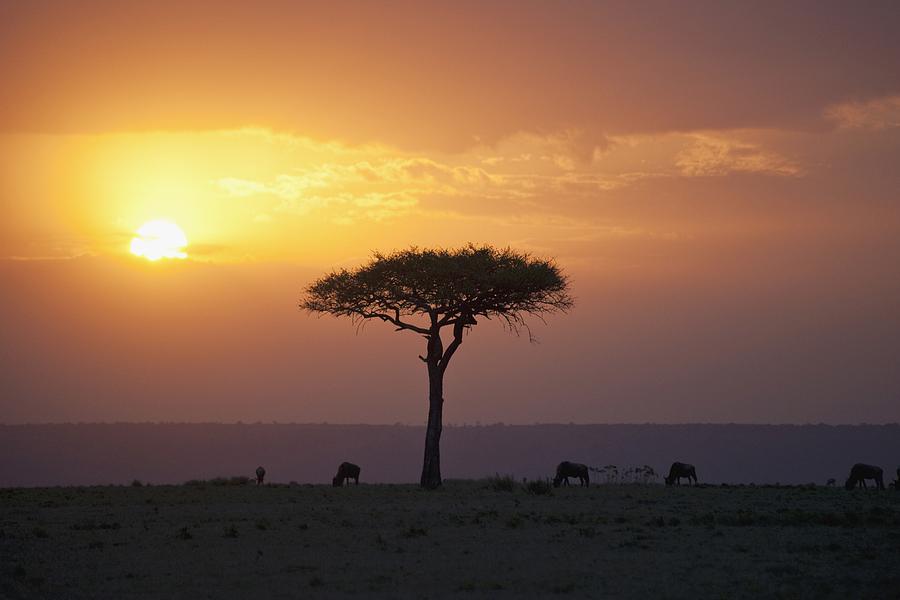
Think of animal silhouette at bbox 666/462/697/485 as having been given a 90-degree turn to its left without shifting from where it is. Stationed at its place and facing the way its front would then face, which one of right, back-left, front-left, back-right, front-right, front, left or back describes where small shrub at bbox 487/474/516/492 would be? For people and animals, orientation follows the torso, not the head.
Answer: front-right

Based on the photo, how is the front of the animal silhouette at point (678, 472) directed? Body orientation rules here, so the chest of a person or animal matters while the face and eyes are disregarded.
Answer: to the viewer's left

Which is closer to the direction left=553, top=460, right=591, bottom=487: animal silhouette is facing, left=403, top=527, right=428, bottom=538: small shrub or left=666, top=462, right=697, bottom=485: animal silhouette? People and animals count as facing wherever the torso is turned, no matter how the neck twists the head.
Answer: the small shrub

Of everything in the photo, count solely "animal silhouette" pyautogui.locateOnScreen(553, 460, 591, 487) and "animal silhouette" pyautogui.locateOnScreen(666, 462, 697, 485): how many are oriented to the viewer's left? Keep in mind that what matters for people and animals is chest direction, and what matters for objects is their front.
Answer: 2

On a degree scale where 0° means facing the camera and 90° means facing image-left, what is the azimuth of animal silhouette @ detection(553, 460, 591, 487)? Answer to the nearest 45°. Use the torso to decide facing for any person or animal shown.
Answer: approximately 90°

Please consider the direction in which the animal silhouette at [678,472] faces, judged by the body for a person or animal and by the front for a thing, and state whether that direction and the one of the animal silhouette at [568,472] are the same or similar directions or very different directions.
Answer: same or similar directions

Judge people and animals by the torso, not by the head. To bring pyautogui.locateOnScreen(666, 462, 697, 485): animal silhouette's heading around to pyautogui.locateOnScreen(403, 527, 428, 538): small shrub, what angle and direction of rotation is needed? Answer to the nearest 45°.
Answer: approximately 90° to its left

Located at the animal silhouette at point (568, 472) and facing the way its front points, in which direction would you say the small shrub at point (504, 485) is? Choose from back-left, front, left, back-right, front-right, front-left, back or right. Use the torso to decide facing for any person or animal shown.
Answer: front-left
